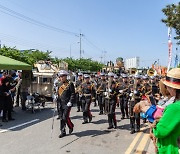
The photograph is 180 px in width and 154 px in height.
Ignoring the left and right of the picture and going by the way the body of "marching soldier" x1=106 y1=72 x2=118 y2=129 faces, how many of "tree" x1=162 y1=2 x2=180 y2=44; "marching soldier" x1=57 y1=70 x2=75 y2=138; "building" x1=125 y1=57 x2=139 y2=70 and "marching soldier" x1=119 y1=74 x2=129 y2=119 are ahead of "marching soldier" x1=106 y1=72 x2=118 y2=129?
1

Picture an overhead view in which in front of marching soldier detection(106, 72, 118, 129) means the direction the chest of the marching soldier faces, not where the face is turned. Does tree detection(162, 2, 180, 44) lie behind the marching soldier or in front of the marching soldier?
behind

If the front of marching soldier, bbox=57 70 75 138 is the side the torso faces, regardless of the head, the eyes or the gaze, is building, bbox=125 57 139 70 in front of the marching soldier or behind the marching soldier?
behind

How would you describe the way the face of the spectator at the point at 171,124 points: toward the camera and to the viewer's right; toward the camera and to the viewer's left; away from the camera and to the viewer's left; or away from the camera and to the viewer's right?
away from the camera and to the viewer's left

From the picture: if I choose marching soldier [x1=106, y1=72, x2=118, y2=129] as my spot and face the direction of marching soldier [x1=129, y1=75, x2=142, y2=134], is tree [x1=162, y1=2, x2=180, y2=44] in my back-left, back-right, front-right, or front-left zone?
front-left

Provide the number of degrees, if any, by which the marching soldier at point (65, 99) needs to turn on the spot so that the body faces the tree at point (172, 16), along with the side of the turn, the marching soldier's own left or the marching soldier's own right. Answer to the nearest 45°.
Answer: approximately 180°

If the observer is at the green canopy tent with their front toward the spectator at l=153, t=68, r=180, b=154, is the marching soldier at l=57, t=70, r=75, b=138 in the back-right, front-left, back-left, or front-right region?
front-left

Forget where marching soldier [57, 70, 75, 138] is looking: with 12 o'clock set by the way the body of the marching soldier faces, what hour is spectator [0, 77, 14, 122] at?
The spectator is roughly at 3 o'clock from the marching soldier.

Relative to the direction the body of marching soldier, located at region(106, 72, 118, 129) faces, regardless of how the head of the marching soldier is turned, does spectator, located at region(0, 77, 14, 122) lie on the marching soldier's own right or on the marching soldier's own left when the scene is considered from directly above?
on the marching soldier's own right

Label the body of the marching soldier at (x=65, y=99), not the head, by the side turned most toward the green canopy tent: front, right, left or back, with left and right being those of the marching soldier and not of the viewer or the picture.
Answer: right

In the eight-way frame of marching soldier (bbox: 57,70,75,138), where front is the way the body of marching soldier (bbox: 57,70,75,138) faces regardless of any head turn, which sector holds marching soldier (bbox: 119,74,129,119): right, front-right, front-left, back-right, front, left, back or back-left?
back

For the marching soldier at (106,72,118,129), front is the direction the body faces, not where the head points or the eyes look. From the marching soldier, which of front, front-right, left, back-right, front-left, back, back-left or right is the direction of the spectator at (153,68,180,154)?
front-left

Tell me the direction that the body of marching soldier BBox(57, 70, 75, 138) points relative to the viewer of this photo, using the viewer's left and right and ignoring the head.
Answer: facing the viewer and to the left of the viewer
